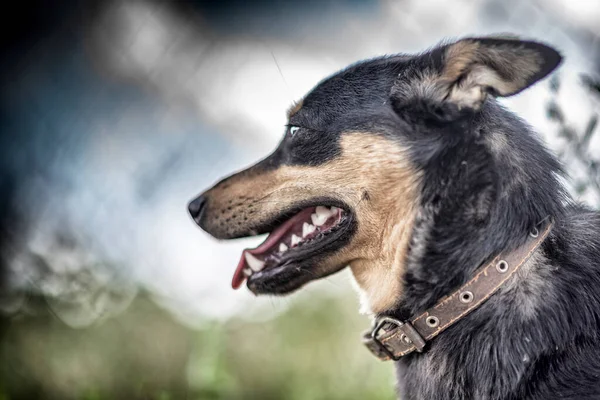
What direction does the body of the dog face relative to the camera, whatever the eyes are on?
to the viewer's left
